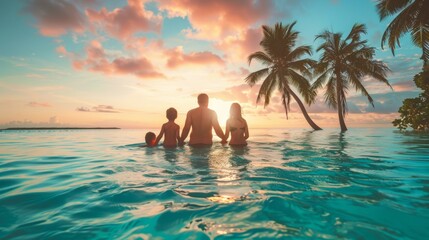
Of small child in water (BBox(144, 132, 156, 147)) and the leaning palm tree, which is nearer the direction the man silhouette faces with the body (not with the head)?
the leaning palm tree

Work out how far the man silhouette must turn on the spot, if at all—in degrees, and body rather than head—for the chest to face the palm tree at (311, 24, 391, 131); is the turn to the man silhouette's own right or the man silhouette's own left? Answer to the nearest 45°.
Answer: approximately 45° to the man silhouette's own right

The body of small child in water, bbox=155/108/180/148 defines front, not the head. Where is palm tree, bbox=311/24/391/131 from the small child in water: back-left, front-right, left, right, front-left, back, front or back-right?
front-right

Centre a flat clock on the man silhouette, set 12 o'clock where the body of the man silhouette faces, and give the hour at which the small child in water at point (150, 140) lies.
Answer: The small child in water is roughly at 10 o'clock from the man silhouette.

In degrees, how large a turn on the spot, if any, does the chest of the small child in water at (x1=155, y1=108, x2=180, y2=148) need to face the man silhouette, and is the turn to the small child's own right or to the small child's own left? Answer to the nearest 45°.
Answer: approximately 135° to the small child's own right

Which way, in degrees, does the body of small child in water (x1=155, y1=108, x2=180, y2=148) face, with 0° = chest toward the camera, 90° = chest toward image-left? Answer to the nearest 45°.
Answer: approximately 180°

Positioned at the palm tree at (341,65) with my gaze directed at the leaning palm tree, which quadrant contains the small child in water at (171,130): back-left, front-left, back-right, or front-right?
front-left

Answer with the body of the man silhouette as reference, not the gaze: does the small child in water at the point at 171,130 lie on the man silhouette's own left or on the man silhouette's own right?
on the man silhouette's own left

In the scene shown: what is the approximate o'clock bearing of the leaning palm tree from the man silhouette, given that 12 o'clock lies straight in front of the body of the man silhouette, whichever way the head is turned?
The leaning palm tree is roughly at 1 o'clock from the man silhouette.

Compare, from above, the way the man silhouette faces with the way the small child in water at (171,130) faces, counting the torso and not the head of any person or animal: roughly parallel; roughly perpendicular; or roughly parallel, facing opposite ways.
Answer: roughly parallel

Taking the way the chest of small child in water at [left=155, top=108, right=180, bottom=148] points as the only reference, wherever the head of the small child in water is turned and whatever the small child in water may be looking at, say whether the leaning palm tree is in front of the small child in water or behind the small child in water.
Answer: in front

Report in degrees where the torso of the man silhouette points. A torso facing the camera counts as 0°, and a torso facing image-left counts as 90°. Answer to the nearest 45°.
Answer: approximately 180°
